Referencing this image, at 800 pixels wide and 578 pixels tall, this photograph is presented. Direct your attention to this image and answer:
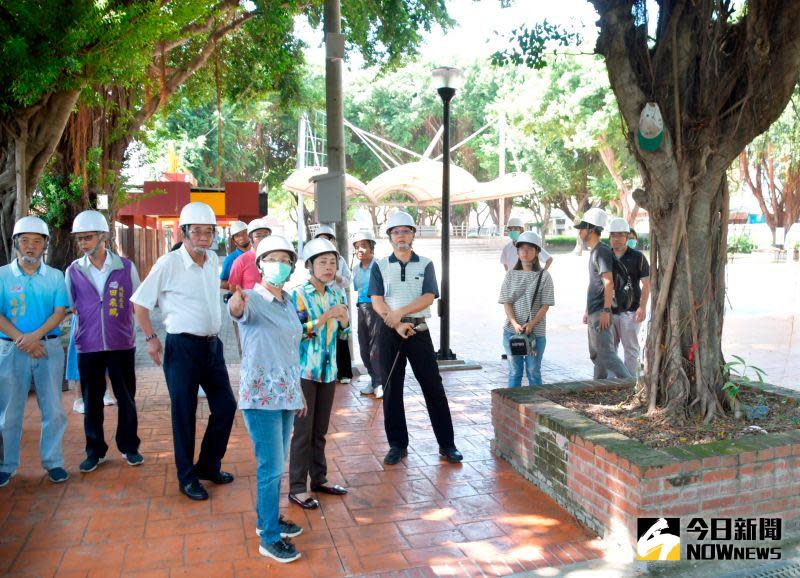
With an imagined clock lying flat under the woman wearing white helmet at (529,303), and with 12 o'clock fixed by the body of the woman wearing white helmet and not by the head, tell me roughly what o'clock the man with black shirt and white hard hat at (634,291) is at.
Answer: The man with black shirt and white hard hat is roughly at 8 o'clock from the woman wearing white helmet.

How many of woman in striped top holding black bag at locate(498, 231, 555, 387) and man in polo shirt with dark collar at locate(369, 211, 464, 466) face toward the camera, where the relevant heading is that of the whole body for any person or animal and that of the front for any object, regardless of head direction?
2

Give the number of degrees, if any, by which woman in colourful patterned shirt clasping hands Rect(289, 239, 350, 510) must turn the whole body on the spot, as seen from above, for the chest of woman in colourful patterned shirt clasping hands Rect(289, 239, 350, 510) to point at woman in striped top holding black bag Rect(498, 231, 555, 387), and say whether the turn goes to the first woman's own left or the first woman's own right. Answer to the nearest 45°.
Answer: approximately 90° to the first woman's own left

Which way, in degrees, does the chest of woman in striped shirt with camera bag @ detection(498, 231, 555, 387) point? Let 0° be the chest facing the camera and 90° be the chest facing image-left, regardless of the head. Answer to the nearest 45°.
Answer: approximately 0°

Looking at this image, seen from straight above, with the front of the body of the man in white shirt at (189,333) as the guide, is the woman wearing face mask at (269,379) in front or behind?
in front

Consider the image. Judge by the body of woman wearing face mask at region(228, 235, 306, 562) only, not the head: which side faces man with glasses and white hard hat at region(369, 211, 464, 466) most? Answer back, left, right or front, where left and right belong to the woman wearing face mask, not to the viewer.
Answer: left

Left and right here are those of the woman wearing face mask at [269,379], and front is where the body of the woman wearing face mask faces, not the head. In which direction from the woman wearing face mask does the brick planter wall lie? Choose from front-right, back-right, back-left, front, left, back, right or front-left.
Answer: front-left

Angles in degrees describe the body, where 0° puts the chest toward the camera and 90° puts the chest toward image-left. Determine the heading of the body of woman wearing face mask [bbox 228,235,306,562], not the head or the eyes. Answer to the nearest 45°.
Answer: approximately 315°

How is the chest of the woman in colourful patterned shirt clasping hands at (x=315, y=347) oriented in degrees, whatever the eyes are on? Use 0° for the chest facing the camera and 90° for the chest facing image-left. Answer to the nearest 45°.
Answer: approximately 315°

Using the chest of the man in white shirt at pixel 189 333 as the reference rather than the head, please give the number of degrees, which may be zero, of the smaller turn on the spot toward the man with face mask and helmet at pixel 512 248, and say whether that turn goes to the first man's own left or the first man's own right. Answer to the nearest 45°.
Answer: approximately 90° to the first man's own left
